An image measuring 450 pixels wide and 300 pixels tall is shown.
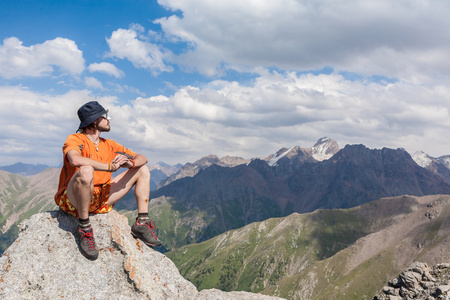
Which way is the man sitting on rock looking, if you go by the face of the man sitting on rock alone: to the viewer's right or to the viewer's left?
to the viewer's right

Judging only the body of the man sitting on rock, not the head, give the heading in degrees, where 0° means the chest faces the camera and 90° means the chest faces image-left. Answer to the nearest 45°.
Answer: approximately 315°

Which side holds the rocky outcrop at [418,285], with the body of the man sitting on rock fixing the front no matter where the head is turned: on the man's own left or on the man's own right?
on the man's own left
